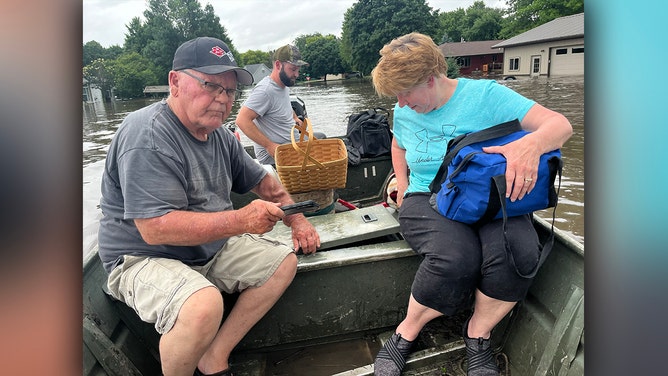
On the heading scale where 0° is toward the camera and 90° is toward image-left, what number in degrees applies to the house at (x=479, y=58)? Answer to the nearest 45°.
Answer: approximately 0°

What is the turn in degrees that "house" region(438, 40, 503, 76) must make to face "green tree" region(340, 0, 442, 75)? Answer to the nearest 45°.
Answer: approximately 90° to its right

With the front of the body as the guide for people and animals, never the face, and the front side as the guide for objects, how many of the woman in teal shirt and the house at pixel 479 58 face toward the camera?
2

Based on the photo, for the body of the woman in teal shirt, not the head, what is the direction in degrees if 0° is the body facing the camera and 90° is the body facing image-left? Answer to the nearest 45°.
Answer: approximately 0°

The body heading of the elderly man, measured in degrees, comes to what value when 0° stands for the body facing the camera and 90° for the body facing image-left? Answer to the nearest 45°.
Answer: approximately 315°

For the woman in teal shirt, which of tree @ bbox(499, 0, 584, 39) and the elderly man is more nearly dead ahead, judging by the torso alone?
the elderly man

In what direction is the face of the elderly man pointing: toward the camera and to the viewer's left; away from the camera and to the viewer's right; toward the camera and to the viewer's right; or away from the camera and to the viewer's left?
toward the camera and to the viewer's right

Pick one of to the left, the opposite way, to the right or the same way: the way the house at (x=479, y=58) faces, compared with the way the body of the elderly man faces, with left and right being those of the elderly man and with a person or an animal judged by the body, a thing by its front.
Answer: to the right

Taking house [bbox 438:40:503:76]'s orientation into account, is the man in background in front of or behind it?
in front

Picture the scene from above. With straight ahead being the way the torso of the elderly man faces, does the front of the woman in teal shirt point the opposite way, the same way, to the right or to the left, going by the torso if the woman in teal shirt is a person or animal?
to the right

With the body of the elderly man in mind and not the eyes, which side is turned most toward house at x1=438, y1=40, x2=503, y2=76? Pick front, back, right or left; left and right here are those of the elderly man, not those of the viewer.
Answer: left
